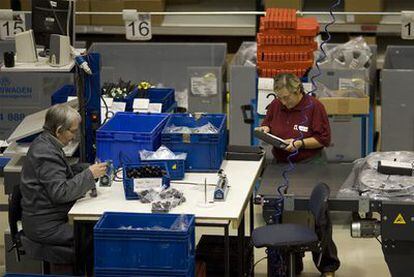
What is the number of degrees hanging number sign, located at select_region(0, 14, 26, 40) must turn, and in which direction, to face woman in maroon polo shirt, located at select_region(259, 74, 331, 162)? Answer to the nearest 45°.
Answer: approximately 45° to its left

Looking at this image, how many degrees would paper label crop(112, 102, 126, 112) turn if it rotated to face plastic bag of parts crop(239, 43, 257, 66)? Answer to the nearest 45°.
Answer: approximately 135° to its left

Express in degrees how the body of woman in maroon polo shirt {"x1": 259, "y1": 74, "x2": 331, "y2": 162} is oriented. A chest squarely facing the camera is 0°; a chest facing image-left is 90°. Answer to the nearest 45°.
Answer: approximately 45°

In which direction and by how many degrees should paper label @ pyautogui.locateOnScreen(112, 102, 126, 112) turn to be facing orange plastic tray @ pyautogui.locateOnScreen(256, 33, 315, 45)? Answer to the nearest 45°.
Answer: approximately 90° to its left

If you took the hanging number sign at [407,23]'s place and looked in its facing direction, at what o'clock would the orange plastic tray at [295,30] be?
The orange plastic tray is roughly at 2 o'clock from the hanging number sign.

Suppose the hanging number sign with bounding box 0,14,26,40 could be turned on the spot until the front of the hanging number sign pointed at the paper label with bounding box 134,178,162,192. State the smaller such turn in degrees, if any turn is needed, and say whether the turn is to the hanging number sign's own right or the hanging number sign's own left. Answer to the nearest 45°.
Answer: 0° — it already faces it

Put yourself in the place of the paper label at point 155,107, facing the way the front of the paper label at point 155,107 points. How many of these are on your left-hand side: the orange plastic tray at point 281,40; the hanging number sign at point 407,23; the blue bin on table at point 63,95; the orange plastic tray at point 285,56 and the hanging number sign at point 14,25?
3

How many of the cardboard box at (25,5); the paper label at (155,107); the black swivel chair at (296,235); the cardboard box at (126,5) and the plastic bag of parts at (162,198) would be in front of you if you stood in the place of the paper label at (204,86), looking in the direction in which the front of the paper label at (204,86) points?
3

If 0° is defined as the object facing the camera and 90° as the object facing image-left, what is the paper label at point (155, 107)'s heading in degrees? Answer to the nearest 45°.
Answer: approximately 0°

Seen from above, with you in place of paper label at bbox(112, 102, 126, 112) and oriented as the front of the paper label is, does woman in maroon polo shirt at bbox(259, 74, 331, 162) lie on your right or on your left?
on your left

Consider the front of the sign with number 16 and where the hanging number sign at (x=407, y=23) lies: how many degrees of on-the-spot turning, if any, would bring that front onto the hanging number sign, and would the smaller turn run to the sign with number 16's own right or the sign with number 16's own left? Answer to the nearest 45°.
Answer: approximately 90° to the sign with number 16's own left

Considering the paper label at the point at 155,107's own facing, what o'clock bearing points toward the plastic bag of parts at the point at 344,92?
The plastic bag of parts is roughly at 8 o'clock from the paper label.

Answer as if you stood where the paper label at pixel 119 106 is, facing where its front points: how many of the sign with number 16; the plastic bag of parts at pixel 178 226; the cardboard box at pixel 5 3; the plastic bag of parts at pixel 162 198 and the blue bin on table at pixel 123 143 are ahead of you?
3

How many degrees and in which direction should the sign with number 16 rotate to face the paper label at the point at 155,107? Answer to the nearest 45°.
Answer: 0° — it already faces it
